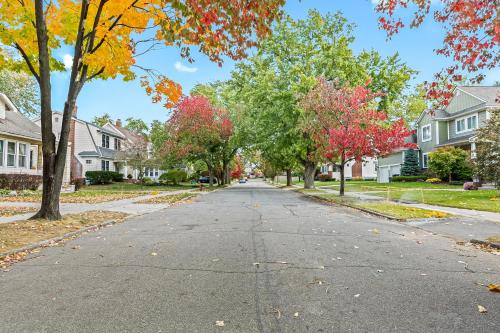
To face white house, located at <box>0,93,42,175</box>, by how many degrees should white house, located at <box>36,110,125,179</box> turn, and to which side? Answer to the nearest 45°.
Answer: approximately 45° to its right

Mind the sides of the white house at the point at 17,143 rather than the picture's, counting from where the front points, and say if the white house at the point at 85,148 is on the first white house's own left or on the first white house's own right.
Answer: on the first white house's own left

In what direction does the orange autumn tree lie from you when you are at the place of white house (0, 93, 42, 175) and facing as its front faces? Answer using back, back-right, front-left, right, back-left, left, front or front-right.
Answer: front-right

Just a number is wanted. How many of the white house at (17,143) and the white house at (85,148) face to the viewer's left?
0

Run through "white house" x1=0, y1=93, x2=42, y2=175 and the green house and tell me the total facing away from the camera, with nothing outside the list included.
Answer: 0

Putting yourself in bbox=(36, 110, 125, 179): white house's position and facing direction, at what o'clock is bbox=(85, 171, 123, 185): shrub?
The shrub is roughly at 1 o'clock from the white house.

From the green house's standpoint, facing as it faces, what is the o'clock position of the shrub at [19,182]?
The shrub is roughly at 12 o'clock from the green house.

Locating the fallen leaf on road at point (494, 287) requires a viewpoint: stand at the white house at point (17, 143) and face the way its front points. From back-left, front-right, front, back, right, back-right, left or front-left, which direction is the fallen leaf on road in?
front-right

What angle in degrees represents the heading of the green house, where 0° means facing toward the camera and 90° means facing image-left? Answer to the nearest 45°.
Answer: approximately 45°

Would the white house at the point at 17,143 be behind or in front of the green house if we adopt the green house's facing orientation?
in front

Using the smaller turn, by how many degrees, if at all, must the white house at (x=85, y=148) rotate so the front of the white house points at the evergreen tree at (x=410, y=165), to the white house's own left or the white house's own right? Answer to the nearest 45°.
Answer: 0° — it already faces it

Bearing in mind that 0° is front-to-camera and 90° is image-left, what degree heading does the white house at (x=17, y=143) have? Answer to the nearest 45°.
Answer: approximately 315°

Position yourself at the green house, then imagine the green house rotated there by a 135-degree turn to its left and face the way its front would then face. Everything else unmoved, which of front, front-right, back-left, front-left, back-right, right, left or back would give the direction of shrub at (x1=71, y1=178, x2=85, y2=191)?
back-right

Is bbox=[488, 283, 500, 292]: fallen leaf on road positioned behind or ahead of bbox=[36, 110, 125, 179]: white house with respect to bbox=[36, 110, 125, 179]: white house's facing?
ahead

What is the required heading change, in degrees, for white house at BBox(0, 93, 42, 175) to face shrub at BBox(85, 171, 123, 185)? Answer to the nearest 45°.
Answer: approximately 90° to its left
